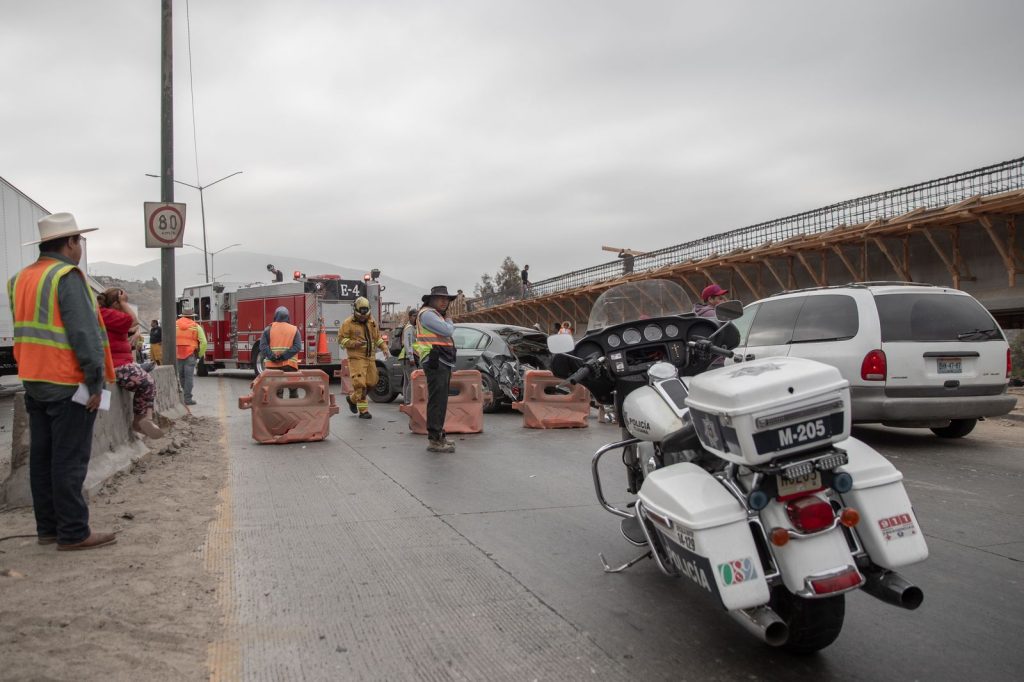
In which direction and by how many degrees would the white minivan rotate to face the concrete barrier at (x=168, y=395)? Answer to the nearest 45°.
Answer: approximately 45° to its left

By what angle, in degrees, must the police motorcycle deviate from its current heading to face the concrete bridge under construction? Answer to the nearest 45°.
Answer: approximately 45° to its right

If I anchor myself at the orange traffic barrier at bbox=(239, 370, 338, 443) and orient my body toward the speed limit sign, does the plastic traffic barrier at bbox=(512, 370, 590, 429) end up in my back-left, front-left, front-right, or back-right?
back-right

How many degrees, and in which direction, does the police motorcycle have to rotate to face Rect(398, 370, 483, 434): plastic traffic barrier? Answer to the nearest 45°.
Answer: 0° — it already faces it

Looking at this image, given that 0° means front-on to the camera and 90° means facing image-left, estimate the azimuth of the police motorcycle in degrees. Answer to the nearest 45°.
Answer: approximately 135°

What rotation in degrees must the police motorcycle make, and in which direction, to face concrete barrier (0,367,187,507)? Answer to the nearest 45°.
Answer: approximately 45° to its left

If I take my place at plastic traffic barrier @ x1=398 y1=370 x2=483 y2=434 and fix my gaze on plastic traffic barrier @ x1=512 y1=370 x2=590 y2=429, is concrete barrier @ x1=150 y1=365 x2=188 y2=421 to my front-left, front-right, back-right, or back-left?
back-left

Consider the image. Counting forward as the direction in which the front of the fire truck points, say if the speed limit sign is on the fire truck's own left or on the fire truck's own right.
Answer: on the fire truck's own left
